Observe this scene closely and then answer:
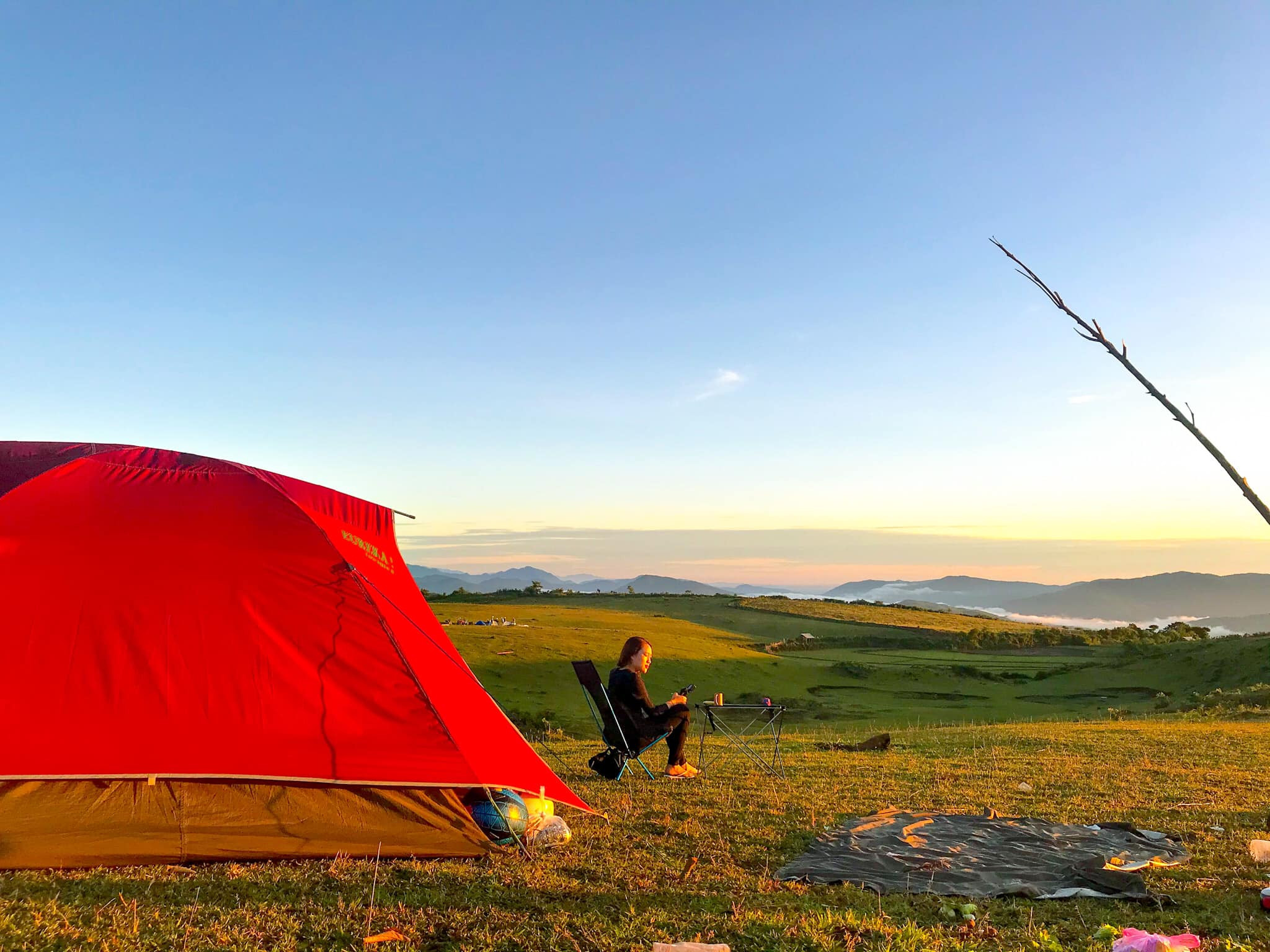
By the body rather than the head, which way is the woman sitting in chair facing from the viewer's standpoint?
to the viewer's right

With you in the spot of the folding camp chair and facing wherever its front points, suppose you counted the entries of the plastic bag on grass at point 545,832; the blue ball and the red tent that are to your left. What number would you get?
0

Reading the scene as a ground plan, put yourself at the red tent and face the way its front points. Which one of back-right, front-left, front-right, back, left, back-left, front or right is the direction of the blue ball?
front

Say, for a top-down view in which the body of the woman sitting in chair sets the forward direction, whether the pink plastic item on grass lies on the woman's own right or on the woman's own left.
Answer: on the woman's own right

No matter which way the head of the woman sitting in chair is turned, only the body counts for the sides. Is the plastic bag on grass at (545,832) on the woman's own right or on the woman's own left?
on the woman's own right

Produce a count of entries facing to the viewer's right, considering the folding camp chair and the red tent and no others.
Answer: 2

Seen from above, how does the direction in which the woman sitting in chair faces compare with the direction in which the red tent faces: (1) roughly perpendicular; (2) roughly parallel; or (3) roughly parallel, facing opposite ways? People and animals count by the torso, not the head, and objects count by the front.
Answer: roughly parallel

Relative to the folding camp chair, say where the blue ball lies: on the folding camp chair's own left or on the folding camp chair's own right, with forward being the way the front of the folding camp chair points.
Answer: on the folding camp chair's own right

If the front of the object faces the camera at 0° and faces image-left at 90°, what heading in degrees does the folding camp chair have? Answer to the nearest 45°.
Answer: approximately 270°

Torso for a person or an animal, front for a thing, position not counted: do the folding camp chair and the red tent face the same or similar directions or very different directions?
same or similar directions

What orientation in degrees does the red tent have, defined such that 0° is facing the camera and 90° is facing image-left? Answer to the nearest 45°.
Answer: approximately 270°

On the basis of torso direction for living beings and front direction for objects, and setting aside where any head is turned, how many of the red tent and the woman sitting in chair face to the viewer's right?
2
